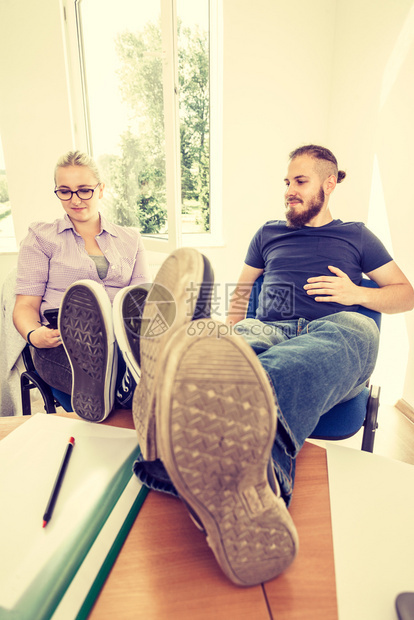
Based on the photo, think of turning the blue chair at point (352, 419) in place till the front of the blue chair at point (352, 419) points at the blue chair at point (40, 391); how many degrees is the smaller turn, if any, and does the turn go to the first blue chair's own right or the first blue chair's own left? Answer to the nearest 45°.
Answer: approximately 90° to the first blue chair's own right

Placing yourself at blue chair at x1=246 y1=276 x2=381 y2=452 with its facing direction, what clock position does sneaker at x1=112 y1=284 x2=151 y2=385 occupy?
The sneaker is roughly at 2 o'clock from the blue chair.

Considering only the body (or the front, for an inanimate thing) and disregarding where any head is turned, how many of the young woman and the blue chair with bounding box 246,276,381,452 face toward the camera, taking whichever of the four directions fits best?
2

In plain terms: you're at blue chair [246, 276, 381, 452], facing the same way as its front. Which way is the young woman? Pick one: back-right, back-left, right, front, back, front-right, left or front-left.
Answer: right

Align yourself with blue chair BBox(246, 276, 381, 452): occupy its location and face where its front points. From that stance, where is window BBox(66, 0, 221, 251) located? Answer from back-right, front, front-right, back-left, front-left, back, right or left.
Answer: back-right

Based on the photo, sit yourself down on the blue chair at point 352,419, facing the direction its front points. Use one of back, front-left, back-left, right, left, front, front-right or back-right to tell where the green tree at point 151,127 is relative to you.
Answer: back-right

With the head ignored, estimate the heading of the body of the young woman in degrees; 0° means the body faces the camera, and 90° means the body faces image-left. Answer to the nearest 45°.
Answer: approximately 0°
